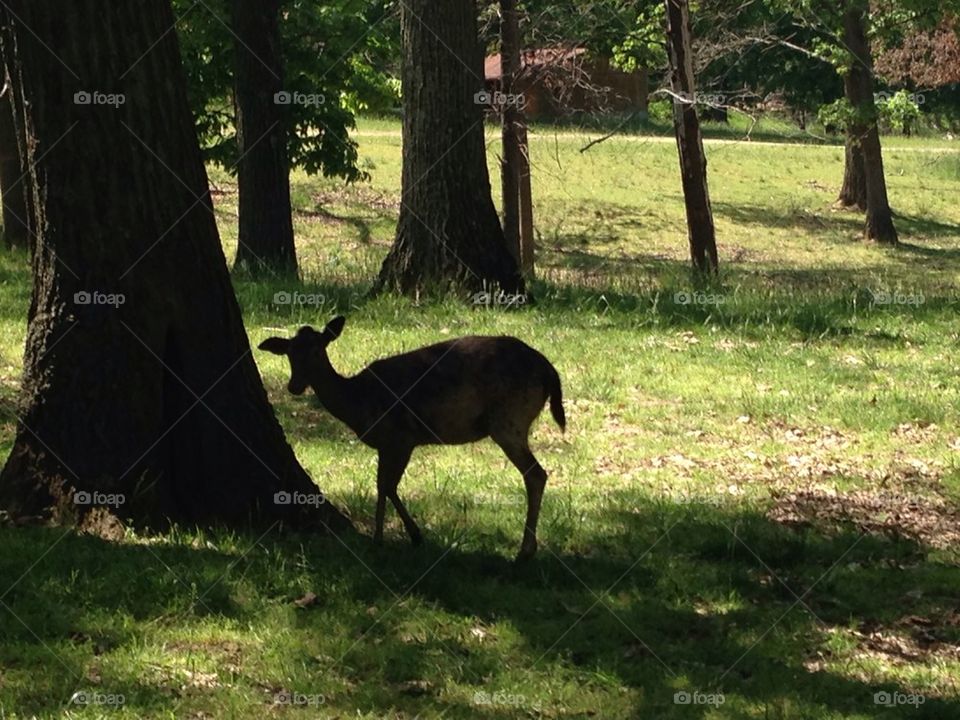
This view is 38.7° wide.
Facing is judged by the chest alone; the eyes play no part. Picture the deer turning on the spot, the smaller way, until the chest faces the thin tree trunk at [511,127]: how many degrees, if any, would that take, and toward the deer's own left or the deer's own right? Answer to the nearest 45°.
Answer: approximately 90° to the deer's own right

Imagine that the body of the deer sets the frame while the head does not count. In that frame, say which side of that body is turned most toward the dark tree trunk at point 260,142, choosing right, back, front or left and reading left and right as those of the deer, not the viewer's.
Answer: right

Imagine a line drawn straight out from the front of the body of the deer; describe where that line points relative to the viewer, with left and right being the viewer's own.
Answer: facing to the left of the viewer

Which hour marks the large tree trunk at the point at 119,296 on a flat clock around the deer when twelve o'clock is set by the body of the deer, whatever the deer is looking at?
The large tree trunk is roughly at 12 o'clock from the deer.

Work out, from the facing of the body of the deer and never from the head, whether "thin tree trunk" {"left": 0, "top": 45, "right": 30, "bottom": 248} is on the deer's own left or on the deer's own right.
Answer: on the deer's own right

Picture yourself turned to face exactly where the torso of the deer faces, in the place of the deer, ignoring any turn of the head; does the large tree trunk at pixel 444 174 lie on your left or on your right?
on your right

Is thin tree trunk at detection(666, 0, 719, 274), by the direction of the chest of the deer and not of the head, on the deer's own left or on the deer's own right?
on the deer's own right

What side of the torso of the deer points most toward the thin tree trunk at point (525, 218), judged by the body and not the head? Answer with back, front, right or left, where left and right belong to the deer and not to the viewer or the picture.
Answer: right
